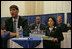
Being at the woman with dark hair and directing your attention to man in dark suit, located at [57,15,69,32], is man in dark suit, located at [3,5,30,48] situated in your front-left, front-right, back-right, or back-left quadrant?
back-left

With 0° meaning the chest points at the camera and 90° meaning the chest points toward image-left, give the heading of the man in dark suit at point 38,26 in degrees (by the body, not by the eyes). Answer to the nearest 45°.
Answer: approximately 0°
